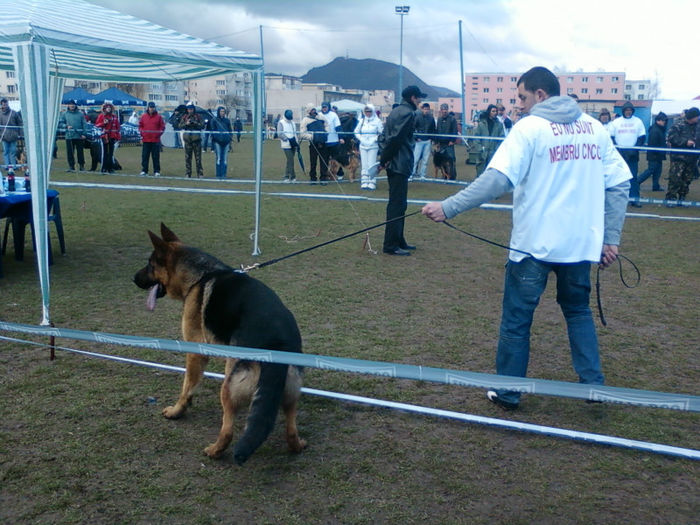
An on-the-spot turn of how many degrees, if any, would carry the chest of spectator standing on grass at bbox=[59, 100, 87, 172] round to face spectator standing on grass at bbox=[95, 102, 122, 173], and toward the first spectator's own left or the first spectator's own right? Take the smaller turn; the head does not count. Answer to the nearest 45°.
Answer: approximately 90° to the first spectator's own left

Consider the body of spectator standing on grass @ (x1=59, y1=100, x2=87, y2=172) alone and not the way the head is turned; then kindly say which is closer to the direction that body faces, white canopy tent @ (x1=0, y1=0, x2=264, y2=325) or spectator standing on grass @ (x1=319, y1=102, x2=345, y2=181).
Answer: the white canopy tent

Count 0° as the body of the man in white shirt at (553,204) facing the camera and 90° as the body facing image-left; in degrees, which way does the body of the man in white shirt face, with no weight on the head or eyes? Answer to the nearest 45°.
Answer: approximately 135°

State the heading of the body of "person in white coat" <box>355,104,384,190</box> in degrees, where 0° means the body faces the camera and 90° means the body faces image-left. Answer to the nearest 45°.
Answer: approximately 0°

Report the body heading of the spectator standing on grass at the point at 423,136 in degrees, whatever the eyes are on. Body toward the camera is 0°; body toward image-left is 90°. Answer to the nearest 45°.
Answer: approximately 0°
